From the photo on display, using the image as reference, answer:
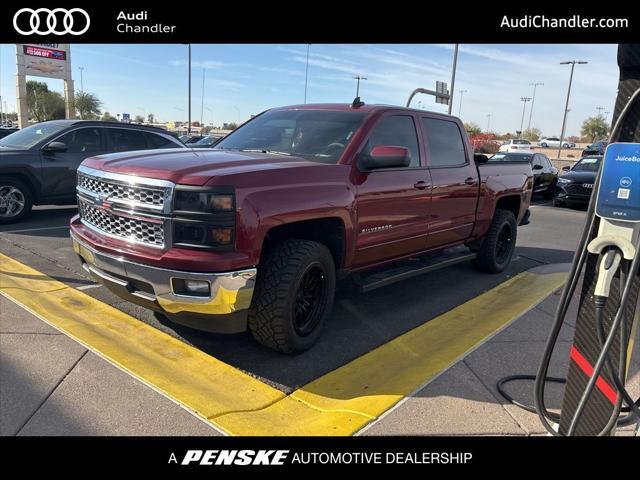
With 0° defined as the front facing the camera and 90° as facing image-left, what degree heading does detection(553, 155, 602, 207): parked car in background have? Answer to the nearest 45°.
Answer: approximately 45°

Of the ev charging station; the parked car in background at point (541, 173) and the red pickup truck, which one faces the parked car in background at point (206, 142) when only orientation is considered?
the parked car in background at point (541, 173)

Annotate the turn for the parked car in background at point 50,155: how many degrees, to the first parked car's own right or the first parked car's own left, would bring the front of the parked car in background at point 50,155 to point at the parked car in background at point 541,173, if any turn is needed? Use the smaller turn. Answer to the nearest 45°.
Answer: approximately 135° to the first parked car's own left

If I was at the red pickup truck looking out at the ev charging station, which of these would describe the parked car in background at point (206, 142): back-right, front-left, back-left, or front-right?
back-left

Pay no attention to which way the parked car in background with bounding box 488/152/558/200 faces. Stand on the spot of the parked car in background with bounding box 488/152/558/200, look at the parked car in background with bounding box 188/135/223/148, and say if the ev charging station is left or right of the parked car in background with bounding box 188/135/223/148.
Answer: left

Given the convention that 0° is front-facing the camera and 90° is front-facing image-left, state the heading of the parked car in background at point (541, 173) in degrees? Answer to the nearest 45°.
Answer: approximately 45°

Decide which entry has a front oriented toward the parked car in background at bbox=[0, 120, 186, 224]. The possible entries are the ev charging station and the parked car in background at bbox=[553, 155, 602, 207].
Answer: the parked car in background at bbox=[553, 155, 602, 207]

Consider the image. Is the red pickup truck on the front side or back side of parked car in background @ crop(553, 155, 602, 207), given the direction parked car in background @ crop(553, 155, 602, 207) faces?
on the front side

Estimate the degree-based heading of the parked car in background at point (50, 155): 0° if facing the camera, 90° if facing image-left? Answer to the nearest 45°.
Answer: approximately 45°
